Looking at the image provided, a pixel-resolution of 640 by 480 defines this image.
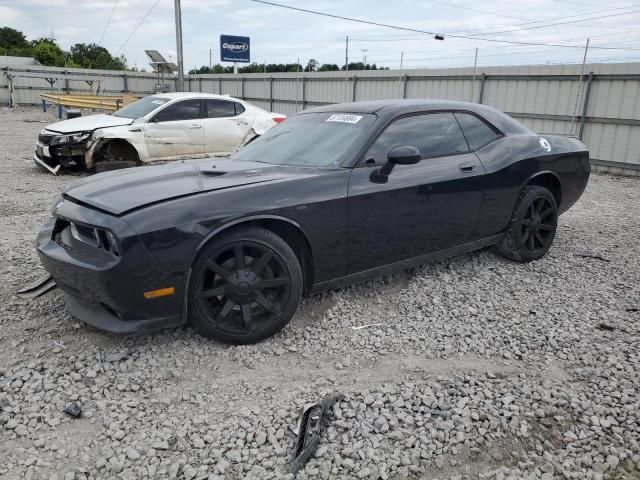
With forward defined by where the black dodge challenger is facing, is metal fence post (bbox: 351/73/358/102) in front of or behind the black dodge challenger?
behind

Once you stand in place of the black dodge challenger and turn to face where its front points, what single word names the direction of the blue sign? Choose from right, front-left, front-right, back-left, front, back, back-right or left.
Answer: back-right

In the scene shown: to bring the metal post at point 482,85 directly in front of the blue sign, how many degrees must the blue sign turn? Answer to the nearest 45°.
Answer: approximately 45° to its left

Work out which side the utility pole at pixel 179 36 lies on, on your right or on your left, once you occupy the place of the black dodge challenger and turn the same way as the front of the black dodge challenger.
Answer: on your right

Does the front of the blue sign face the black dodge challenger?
yes

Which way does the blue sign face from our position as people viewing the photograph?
facing the viewer

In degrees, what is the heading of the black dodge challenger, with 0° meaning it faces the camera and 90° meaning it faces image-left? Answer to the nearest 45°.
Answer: approximately 45°

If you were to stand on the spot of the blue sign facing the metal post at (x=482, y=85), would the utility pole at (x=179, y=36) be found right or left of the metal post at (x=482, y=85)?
right

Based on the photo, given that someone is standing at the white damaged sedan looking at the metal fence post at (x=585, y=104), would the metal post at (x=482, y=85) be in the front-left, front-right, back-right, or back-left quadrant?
front-left

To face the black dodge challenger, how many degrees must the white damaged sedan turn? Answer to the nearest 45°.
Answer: approximately 45° to its left

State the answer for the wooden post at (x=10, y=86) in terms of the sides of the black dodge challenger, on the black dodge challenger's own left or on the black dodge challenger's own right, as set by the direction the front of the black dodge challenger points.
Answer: on the black dodge challenger's own right

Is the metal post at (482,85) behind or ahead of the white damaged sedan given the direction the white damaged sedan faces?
behind

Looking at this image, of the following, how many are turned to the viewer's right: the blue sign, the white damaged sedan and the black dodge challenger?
0

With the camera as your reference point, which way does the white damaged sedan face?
facing the viewer and to the left of the viewer

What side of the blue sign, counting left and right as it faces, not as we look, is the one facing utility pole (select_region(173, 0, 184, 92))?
front
